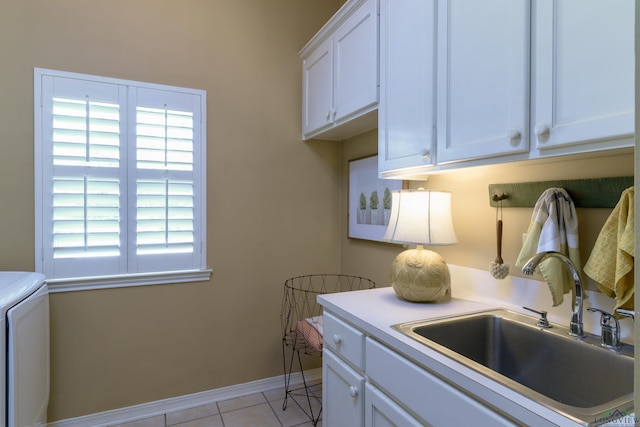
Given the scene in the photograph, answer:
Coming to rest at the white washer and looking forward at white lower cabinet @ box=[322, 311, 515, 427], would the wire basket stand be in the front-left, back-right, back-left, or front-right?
front-left

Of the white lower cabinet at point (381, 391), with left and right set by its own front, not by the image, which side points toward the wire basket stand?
right

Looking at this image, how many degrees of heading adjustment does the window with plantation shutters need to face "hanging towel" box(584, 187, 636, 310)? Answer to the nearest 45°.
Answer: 0° — it already faces it

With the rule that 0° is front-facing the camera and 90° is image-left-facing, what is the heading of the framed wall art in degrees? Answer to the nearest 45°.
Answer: approximately 45°

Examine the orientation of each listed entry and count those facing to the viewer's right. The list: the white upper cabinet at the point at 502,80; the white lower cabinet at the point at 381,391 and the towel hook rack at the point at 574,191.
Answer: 0

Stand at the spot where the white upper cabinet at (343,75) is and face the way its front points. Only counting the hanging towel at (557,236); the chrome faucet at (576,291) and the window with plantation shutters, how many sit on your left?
2

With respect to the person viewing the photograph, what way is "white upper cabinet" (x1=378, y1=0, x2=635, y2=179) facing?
facing the viewer and to the left of the viewer

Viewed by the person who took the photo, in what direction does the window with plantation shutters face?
facing the viewer and to the right of the viewer

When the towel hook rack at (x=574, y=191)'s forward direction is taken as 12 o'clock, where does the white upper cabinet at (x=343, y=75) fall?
The white upper cabinet is roughly at 2 o'clock from the towel hook rack.

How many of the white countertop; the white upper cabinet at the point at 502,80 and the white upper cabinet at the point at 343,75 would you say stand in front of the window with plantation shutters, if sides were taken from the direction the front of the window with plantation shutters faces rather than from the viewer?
3

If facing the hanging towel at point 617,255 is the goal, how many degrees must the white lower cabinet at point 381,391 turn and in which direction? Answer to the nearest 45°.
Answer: approximately 135° to its left
